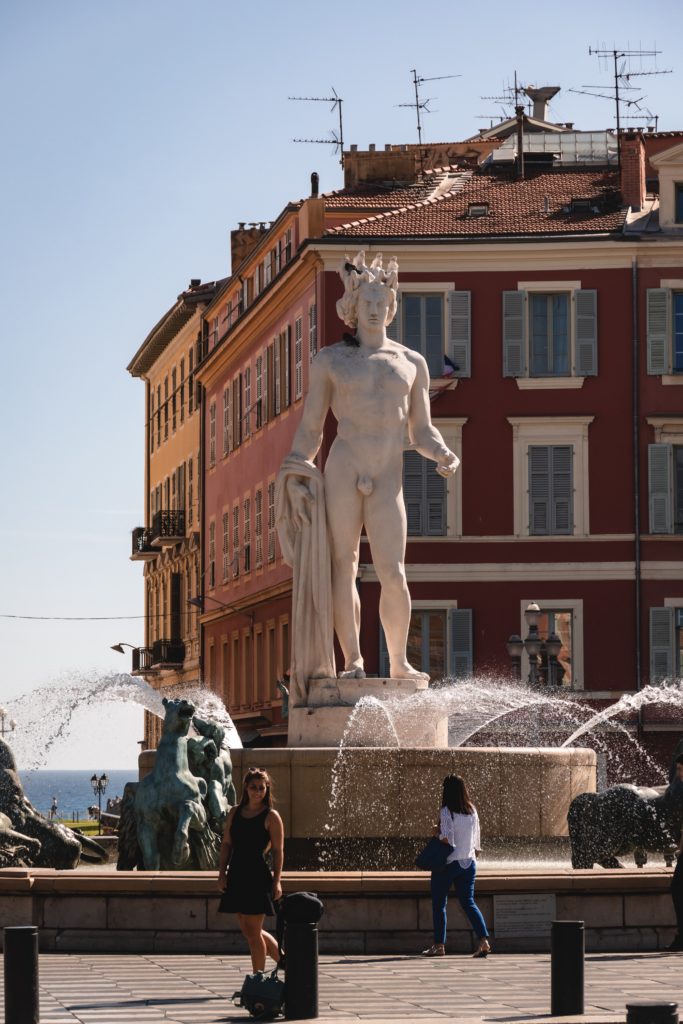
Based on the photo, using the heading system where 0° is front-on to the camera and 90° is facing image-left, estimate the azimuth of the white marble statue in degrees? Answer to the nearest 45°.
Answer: approximately 0°

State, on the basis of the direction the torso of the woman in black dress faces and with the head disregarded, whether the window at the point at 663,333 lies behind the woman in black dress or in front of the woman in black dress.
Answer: behind

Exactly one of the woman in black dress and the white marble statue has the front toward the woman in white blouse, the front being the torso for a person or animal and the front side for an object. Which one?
the white marble statue

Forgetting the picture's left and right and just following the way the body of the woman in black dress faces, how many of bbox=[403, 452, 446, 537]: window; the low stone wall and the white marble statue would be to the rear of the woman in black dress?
3

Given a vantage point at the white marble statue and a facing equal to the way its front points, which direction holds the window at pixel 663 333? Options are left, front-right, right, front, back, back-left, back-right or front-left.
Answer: back

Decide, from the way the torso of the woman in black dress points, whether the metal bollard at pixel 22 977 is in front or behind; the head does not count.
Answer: in front

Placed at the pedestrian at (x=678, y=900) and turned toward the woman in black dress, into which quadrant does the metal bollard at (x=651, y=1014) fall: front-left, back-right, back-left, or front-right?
front-left

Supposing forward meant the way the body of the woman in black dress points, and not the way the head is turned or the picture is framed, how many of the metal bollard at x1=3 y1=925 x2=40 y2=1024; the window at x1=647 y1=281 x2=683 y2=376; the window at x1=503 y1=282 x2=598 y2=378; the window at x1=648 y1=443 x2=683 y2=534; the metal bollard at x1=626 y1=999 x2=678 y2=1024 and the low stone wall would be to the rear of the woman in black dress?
4

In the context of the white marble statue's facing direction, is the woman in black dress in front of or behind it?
in front

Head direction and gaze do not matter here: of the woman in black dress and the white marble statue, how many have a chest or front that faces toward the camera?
2

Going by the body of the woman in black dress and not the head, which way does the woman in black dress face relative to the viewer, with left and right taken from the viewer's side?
facing the viewer

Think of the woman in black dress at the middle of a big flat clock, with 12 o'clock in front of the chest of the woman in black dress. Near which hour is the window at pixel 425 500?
The window is roughly at 6 o'clock from the woman in black dress.

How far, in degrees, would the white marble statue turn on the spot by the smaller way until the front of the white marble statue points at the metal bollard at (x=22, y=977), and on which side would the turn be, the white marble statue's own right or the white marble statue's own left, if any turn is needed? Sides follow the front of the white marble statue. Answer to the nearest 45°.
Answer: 0° — it already faces it

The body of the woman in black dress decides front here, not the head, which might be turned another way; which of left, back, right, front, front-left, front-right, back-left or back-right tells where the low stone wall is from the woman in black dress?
back

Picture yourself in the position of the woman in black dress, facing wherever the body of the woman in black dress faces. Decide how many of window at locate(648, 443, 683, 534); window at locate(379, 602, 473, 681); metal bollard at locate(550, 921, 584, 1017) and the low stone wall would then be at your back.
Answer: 3

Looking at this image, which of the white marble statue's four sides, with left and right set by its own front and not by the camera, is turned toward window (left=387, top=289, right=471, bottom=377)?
back
